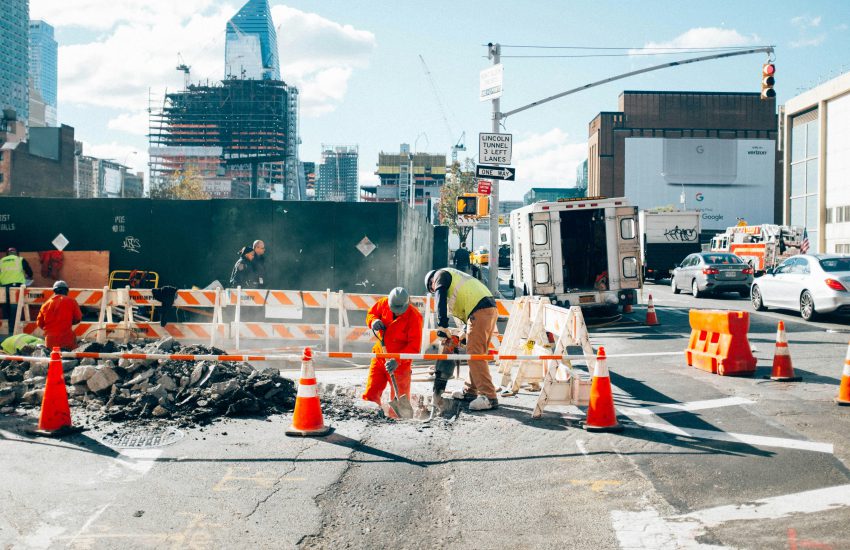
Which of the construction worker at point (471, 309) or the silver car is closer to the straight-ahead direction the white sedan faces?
the silver car

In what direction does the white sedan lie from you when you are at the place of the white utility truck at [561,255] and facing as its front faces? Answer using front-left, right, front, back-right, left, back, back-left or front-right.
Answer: right

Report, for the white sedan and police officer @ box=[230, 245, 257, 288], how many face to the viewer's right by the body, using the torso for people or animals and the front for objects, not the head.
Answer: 1

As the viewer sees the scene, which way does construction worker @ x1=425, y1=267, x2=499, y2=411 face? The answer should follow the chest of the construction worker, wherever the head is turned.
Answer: to the viewer's left

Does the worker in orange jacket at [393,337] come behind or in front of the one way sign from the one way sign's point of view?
in front

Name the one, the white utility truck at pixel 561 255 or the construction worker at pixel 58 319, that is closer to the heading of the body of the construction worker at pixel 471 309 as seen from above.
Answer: the construction worker

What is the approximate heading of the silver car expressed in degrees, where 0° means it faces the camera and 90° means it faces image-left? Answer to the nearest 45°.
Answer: approximately 135°

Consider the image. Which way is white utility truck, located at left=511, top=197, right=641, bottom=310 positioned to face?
away from the camera

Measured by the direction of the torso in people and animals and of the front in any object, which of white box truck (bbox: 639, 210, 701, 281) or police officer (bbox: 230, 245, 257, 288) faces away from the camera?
the white box truck
